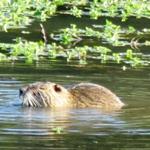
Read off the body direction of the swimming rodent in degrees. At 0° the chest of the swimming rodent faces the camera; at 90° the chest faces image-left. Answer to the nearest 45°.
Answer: approximately 90°
